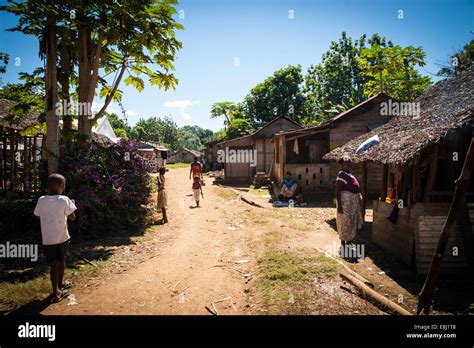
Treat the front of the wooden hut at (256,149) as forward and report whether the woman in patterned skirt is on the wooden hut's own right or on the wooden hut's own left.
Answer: on the wooden hut's own left

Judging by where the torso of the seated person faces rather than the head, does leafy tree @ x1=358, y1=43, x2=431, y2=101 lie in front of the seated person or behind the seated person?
behind

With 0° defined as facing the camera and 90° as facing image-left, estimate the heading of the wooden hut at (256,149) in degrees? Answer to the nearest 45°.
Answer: approximately 45°

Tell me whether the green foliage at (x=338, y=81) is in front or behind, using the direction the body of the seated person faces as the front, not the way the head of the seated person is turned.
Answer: behind

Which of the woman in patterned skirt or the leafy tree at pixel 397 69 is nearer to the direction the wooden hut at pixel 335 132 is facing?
the woman in patterned skirt

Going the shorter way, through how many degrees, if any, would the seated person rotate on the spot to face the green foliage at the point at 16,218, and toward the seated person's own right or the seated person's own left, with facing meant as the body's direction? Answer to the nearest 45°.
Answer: approximately 45° to the seated person's own right

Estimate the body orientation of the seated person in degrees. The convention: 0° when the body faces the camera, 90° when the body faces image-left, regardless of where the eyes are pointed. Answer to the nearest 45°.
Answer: approximately 0°

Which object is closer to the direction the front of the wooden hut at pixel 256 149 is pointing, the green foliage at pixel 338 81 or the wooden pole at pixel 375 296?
the wooden pole
